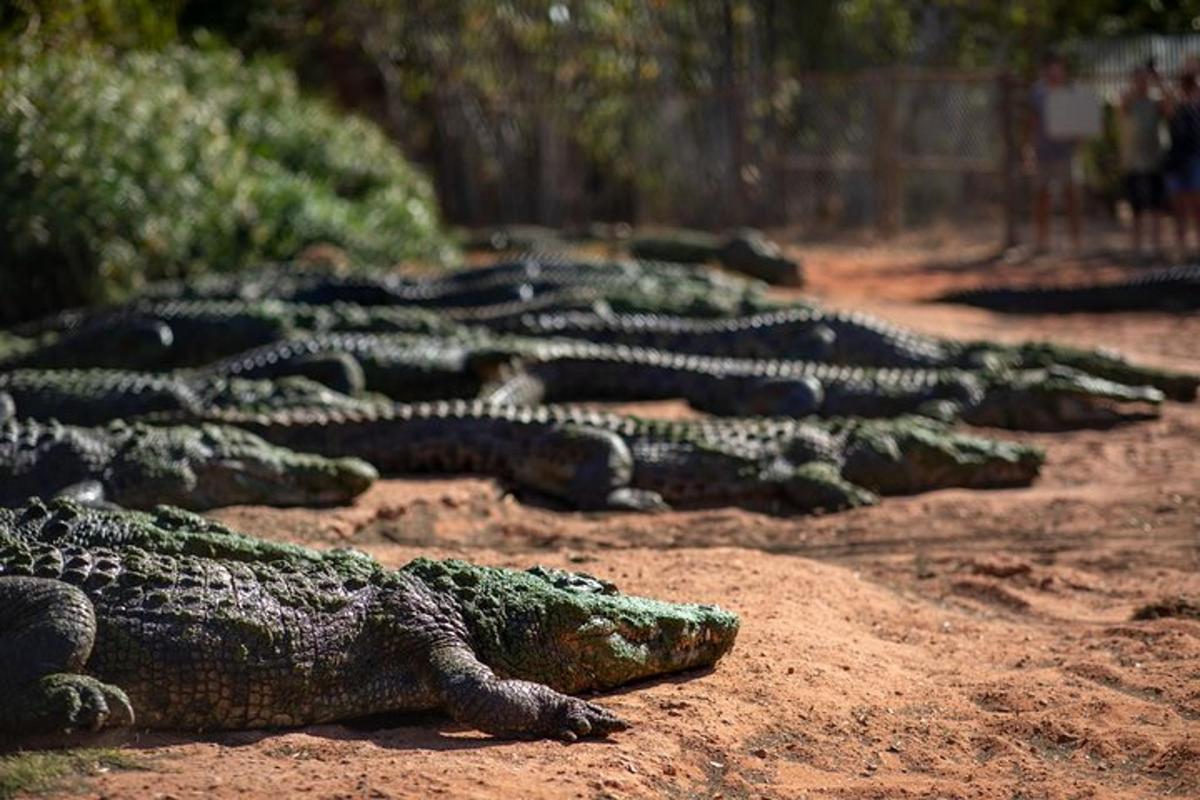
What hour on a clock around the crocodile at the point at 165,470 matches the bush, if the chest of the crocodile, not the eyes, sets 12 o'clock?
The bush is roughly at 9 o'clock from the crocodile.

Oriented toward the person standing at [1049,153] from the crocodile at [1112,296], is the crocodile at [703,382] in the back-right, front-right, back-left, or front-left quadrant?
back-left

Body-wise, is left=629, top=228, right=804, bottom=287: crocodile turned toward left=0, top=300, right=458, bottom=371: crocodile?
no

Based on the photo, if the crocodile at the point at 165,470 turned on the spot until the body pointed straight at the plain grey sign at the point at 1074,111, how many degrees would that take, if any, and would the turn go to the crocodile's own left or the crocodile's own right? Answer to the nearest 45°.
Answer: approximately 45° to the crocodile's own left

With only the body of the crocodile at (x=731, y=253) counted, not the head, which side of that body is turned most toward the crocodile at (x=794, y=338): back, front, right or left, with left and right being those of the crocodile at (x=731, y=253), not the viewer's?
right

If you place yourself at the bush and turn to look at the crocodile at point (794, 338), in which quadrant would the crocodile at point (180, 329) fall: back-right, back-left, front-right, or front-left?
front-right

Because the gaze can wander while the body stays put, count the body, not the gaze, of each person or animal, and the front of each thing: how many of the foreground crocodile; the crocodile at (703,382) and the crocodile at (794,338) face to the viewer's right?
3

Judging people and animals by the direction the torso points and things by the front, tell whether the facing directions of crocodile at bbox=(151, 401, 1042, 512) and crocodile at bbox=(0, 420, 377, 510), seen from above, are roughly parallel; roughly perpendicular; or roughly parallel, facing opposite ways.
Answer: roughly parallel

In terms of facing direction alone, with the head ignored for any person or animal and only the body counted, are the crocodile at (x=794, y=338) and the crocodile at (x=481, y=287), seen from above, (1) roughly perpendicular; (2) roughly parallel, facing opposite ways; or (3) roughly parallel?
roughly parallel

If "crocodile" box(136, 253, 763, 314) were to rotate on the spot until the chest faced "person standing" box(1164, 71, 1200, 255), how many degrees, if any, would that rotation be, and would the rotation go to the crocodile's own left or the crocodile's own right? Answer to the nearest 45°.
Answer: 0° — it already faces them

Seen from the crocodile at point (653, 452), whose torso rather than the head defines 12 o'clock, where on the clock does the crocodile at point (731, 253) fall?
the crocodile at point (731, 253) is roughly at 9 o'clock from the crocodile at point (653, 452).

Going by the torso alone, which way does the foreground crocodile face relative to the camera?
to the viewer's right

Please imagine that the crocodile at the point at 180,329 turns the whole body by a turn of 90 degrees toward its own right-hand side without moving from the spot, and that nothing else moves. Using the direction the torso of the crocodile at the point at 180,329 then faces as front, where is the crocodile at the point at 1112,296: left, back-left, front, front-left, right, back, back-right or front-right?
left

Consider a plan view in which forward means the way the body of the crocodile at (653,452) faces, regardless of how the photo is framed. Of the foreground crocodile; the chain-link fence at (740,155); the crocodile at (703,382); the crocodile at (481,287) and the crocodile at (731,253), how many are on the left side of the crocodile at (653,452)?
4

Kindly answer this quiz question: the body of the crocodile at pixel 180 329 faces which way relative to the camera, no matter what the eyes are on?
to the viewer's right

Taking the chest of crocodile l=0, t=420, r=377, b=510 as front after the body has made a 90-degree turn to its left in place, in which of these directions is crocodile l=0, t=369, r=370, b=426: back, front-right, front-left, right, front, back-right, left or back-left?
front

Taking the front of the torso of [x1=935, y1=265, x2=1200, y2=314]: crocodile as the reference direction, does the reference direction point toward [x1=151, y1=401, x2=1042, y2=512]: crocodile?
no

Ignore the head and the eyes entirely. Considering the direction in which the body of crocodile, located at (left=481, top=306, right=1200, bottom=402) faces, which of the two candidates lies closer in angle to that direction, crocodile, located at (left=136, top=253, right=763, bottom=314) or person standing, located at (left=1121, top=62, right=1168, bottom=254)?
the person standing

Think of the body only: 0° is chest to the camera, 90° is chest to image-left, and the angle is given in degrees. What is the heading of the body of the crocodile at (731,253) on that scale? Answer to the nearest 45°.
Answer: approximately 270°

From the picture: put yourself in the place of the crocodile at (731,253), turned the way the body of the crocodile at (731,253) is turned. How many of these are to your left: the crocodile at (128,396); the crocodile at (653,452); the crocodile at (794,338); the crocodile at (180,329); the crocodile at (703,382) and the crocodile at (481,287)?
0

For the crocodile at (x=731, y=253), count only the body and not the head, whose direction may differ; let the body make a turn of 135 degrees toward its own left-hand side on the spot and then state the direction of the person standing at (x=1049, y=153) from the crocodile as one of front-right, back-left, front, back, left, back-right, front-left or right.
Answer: back-right

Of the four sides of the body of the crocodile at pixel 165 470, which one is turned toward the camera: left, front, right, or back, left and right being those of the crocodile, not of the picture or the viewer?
right

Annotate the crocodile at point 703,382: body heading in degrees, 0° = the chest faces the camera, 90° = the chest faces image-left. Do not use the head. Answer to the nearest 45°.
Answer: approximately 270°

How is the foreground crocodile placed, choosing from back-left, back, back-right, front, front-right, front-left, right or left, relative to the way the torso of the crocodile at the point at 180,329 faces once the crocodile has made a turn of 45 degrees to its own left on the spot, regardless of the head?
back-right

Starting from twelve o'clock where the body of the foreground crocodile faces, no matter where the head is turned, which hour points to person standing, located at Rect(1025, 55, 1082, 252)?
The person standing is roughly at 10 o'clock from the foreground crocodile.
